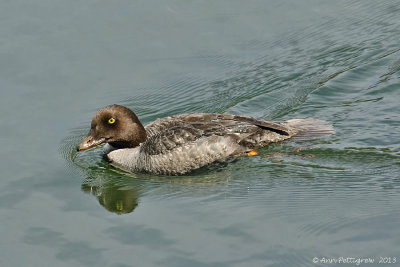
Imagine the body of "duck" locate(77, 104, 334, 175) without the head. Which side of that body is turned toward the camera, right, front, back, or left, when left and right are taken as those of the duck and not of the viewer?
left
